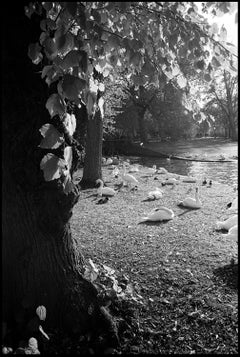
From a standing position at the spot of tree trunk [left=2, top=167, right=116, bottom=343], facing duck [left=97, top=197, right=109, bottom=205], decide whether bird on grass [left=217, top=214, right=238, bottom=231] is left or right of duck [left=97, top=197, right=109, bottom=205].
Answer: right

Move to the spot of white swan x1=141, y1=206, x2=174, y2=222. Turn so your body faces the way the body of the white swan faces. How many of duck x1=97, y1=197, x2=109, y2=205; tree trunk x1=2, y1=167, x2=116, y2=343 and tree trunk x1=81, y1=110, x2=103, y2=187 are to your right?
1
